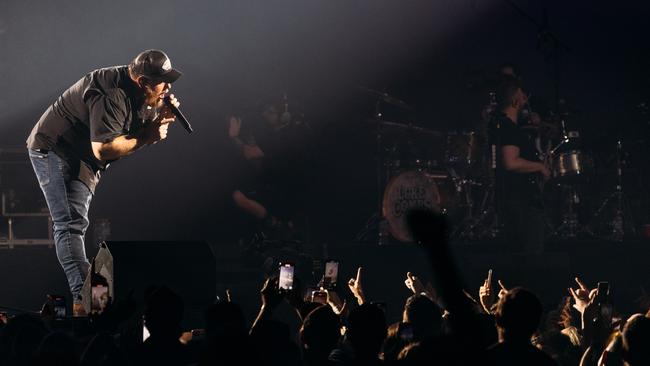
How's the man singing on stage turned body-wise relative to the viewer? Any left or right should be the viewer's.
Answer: facing to the right of the viewer

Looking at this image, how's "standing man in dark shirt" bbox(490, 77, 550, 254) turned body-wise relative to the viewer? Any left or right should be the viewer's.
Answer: facing to the right of the viewer

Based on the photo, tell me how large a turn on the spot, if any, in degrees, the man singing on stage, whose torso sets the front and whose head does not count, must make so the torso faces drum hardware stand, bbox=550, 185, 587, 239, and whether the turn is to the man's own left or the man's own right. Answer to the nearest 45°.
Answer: approximately 45° to the man's own left

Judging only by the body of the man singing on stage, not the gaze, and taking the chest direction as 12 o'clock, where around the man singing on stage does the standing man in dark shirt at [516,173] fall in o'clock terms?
The standing man in dark shirt is roughly at 11 o'clock from the man singing on stage.

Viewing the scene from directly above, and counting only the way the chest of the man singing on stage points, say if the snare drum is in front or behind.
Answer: in front

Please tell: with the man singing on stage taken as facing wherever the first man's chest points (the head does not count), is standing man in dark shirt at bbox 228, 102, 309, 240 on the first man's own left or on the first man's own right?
on the first man's own left

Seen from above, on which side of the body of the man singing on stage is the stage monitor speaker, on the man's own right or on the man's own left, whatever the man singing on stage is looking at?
on the man's own right
